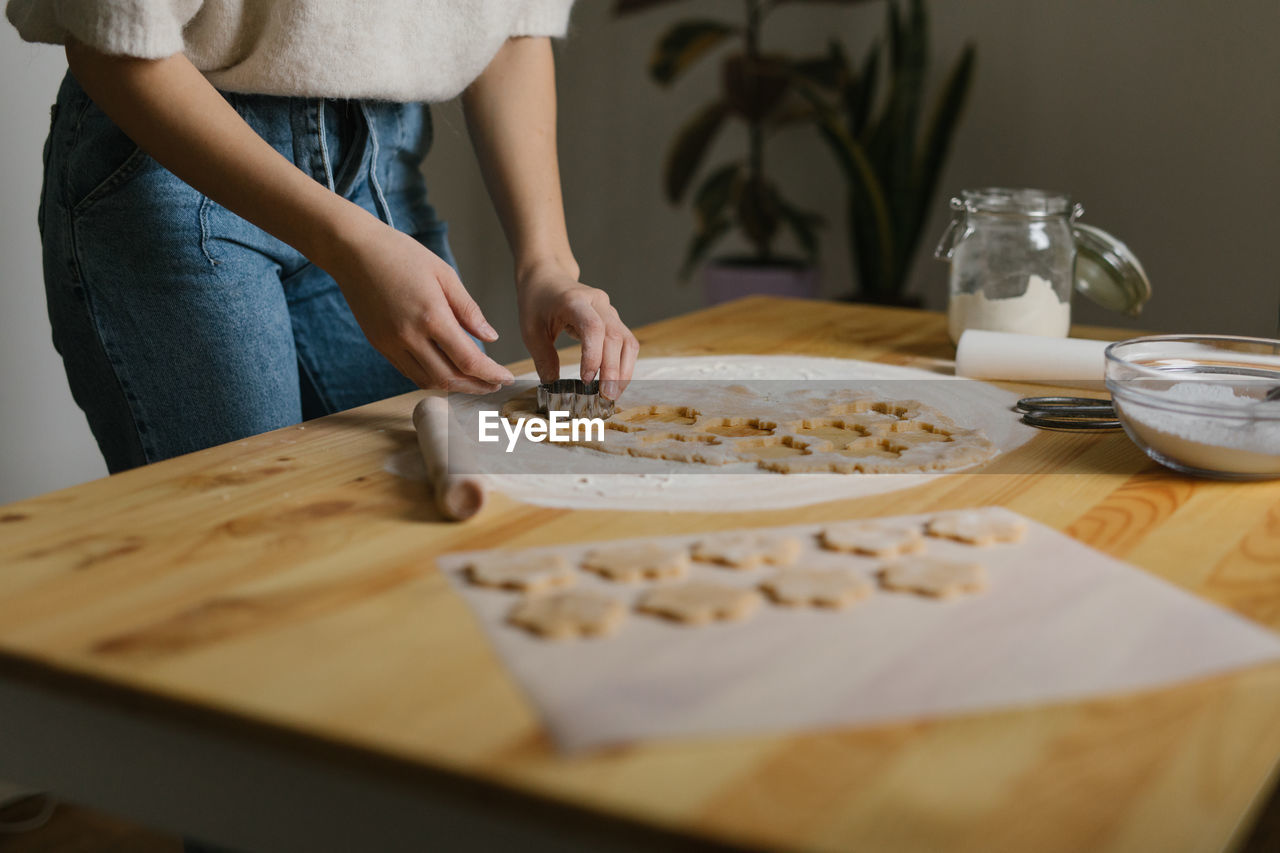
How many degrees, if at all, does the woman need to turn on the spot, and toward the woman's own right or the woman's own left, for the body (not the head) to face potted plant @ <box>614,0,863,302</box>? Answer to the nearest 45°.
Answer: approximately 90° to the woman's own left

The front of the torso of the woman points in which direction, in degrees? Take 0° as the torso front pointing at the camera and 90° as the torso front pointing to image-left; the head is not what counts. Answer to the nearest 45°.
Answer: approximately 315°

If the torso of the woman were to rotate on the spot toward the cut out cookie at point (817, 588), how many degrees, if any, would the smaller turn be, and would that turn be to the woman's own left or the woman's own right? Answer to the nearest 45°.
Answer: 0° — they already face it

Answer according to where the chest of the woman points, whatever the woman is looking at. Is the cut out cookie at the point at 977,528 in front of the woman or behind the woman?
in front

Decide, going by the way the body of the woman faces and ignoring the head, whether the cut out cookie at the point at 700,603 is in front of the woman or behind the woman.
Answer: in front

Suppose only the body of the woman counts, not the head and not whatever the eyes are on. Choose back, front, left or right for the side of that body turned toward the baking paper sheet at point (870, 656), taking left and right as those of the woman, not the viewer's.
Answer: front

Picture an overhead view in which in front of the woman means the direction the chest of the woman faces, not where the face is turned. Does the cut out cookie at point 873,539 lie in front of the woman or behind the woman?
in front

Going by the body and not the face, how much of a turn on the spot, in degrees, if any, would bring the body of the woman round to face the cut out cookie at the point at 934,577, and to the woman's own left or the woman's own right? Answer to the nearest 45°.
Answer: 0° — they already face it

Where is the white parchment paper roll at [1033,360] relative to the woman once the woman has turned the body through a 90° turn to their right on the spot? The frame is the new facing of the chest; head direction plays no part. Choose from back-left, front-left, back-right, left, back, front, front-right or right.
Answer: back-left
